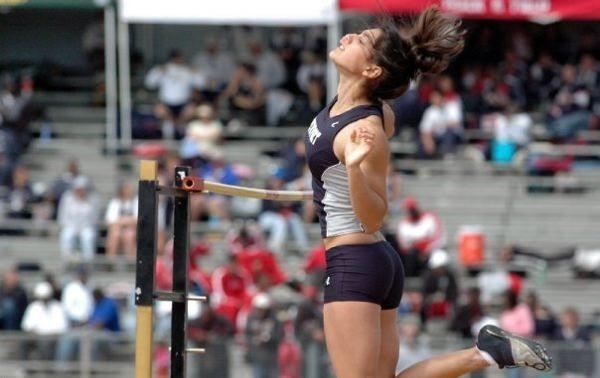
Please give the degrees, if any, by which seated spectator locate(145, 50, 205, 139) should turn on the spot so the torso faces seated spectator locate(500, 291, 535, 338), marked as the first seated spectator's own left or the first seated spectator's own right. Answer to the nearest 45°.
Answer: approximately 45° to the first seated spectator's own left

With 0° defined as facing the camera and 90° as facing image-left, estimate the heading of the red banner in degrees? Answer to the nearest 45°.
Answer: approximately 0°

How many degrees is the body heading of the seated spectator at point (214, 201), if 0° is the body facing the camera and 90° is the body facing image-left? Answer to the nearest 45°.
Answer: approximately 0°
